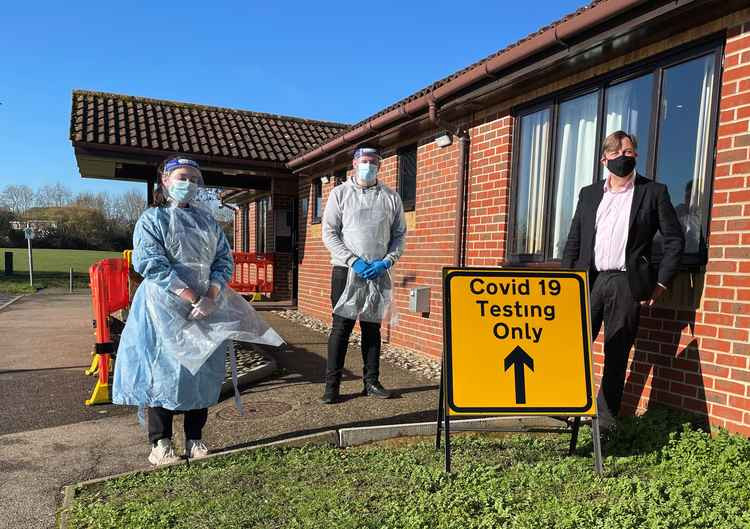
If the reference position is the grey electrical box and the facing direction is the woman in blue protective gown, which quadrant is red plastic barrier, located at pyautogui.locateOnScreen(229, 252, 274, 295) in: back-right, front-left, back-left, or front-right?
back-right

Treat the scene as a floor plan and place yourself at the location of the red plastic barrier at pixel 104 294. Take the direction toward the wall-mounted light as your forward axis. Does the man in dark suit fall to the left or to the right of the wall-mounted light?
right

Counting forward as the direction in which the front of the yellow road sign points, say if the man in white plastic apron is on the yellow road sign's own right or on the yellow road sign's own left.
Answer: on the yellow road sign's own right

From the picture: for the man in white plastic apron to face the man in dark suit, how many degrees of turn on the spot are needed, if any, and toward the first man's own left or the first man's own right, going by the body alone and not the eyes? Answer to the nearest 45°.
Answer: approximately 45° to the first man's own left

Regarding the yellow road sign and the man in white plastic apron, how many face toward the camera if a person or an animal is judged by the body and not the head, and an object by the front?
2

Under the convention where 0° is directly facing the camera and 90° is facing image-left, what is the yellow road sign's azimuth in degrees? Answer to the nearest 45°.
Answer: approximately 0°

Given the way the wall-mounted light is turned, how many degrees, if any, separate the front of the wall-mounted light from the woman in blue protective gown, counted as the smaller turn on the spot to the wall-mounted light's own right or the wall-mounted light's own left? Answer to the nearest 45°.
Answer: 0° — it already faces them

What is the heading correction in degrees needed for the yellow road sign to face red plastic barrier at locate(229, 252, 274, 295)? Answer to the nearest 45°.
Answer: approximately 135° to its right

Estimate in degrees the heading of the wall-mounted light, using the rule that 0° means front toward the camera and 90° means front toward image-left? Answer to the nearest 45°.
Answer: approximately 45°

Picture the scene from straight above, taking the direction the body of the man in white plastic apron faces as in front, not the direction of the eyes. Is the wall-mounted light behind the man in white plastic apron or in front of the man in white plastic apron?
behind
